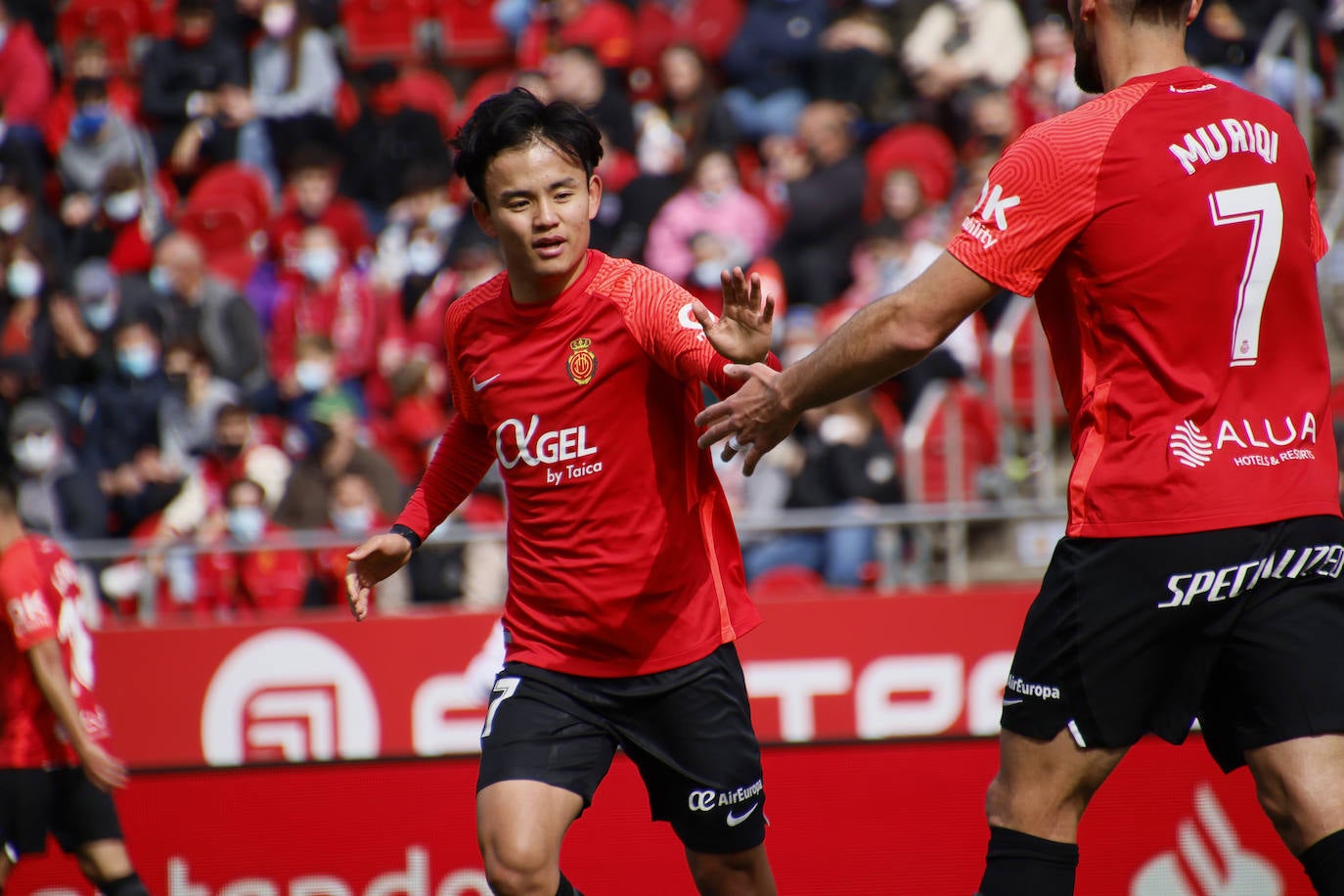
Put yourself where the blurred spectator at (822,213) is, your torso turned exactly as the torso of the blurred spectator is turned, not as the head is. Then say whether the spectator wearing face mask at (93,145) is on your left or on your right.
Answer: on your right

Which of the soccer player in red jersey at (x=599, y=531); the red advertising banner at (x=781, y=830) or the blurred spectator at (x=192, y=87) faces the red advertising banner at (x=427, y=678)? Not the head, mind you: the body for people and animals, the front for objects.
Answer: the blurred spectator

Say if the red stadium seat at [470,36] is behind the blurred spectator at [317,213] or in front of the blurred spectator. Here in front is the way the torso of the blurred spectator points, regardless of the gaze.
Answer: behind

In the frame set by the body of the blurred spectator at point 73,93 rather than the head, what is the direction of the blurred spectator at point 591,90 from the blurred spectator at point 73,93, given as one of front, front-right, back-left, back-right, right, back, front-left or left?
front-left

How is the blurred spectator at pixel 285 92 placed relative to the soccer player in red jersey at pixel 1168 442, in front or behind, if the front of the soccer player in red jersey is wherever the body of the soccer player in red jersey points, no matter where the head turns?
in front

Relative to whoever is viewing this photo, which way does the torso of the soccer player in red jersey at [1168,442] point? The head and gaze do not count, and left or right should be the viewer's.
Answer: facing away from the viewer and to the left of the viewer

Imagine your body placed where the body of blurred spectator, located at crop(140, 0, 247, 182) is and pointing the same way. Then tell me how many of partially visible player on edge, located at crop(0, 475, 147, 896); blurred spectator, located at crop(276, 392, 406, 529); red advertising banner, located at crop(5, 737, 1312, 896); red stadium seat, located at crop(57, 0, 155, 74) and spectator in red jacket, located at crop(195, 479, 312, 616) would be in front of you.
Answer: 4

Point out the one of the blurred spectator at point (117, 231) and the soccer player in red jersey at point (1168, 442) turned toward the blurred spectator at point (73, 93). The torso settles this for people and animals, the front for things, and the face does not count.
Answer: the soccer player in red jersey

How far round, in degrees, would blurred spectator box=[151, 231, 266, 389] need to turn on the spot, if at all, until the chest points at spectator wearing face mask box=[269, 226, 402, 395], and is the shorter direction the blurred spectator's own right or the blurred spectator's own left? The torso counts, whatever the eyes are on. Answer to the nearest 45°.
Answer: approximately 135° to the blurred spectator's own left

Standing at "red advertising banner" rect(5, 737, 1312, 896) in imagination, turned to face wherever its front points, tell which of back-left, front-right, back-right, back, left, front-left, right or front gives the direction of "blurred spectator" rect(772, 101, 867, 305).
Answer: back
